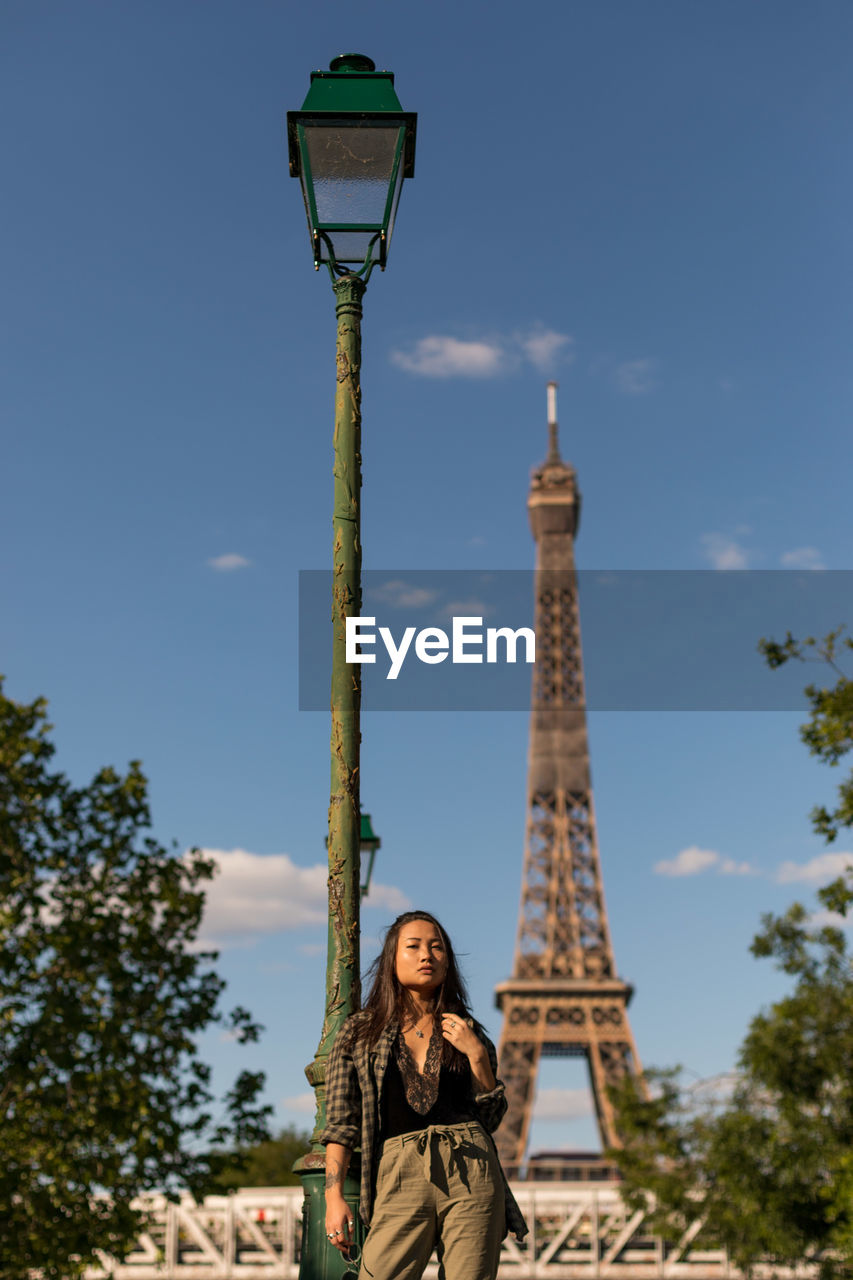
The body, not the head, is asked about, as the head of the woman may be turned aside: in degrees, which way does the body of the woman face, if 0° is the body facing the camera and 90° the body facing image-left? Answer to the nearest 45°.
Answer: approximately 0°

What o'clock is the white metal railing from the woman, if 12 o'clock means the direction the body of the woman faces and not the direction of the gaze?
The white metal railing is roughly at 6 o'clock from the woman.

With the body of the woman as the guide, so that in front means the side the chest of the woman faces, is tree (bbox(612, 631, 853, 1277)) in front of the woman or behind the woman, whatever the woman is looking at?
behind

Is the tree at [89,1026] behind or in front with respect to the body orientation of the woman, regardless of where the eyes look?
behind
